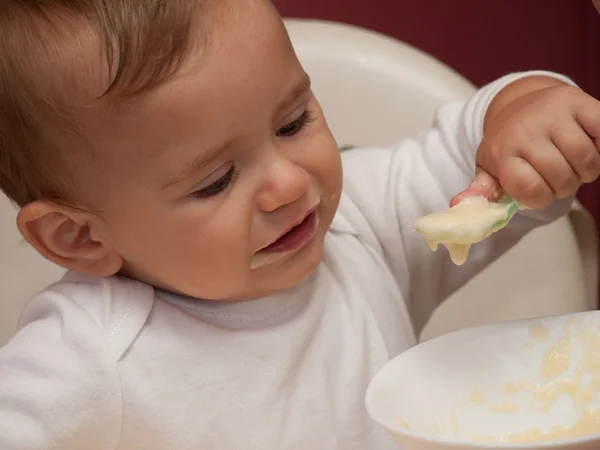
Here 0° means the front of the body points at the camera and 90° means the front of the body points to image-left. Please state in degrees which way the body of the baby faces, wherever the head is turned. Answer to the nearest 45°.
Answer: approximately 315°
